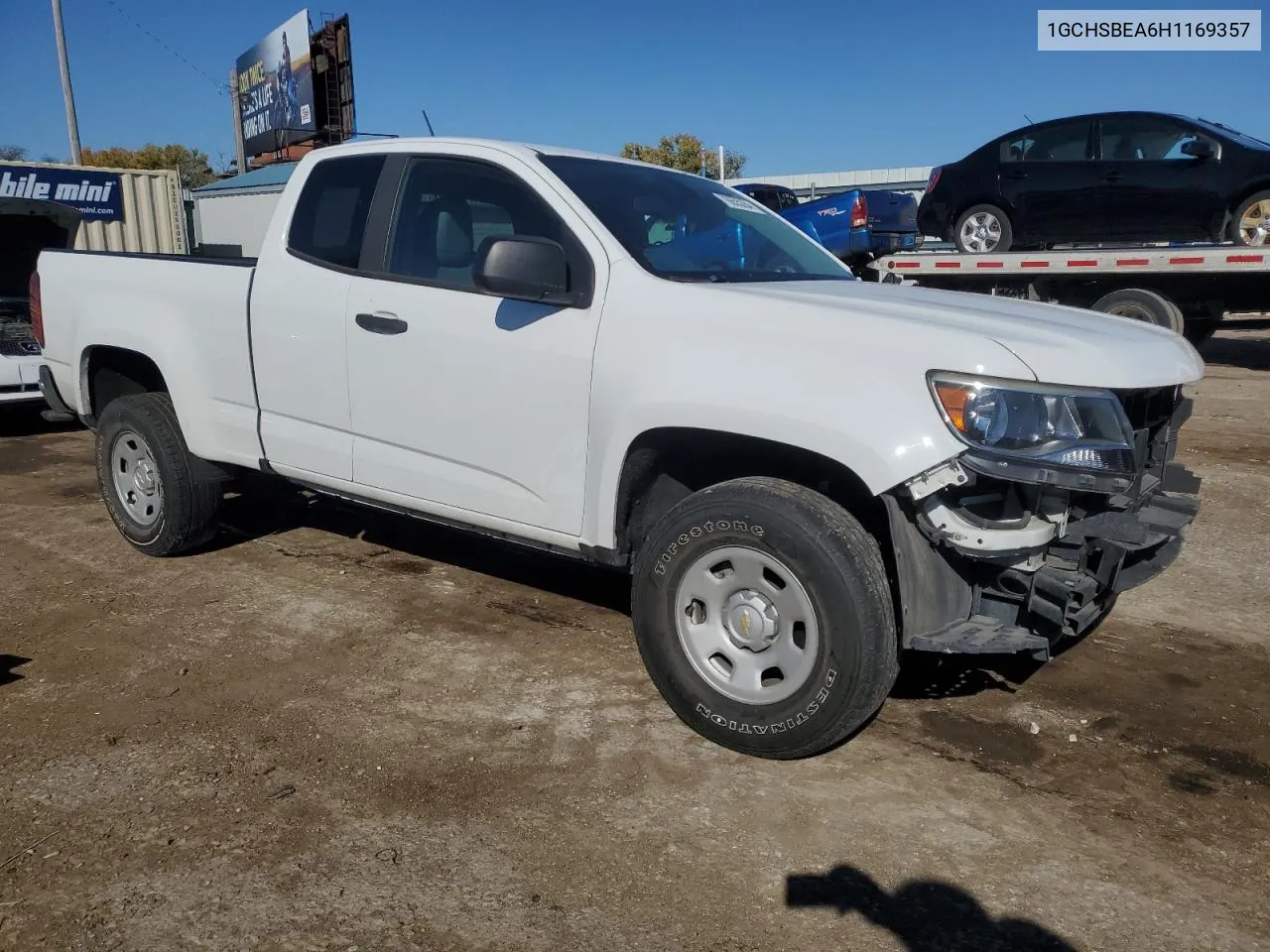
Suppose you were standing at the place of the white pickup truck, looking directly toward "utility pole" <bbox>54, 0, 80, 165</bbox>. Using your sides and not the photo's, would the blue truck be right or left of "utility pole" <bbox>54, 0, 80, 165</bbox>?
right

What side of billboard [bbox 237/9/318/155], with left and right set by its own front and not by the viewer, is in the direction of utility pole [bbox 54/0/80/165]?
front

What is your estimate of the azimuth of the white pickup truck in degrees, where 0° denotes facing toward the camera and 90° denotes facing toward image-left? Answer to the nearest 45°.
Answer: approximately 315°

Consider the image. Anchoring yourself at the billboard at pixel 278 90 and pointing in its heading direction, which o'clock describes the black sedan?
The black sedan is roughly at 10 o'clock from the billboard.

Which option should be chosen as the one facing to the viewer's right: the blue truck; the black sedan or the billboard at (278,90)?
the black sedan

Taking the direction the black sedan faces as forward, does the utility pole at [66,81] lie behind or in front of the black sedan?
behind

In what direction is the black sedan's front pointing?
to the viewer's right

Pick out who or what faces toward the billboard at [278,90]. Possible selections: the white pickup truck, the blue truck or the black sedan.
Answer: the blue truck

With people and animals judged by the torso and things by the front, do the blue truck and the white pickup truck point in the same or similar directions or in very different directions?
very different directions

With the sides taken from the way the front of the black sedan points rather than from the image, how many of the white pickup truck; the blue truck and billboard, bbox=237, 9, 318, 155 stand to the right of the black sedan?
1

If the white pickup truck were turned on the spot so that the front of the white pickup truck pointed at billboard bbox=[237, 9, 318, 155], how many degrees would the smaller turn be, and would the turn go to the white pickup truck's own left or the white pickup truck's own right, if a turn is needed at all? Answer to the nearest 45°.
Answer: approximately 135° to the white pickup truck's own left

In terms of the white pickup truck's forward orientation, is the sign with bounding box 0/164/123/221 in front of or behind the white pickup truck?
behind

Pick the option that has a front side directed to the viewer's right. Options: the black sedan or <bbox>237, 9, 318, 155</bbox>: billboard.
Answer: the black sedan

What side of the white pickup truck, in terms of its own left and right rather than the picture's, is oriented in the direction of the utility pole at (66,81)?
back

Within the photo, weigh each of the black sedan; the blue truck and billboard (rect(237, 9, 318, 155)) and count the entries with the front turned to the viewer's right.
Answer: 1

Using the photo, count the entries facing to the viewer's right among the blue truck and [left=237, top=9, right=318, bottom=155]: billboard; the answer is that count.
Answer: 0
